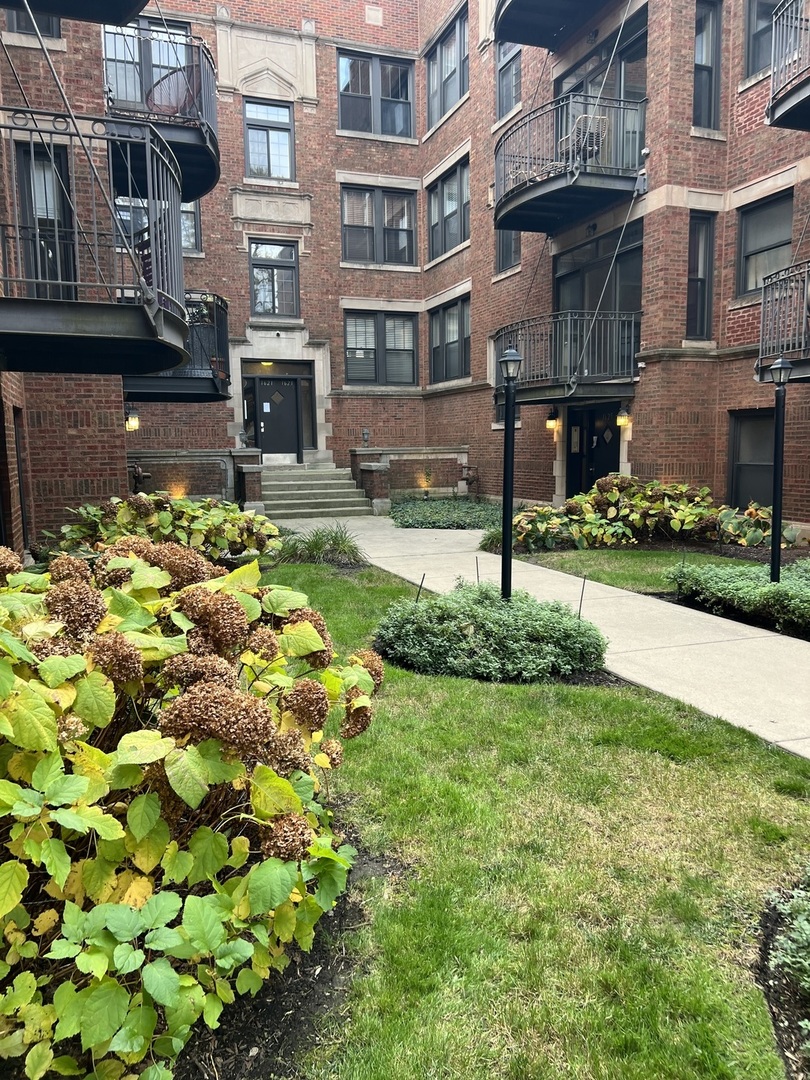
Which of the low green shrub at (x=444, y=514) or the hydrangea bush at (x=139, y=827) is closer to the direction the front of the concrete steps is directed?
the hydrangea bush

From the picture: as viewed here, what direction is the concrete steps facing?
toward the camera

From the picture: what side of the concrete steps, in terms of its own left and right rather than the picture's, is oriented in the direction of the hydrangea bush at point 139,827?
front

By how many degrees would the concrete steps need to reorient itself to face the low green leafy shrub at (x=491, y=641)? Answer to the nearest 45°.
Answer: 0° — it already faces it

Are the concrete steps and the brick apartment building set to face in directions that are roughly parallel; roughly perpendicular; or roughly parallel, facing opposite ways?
roughly parallel

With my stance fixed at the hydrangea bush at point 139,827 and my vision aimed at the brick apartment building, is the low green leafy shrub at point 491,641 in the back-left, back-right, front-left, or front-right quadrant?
front-right

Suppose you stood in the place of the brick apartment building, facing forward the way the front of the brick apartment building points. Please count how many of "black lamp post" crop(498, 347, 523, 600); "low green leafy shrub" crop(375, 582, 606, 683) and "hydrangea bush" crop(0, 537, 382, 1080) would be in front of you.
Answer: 3

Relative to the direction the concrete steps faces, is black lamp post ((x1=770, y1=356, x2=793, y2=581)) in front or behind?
in front

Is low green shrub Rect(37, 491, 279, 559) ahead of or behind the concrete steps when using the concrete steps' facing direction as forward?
ahead
